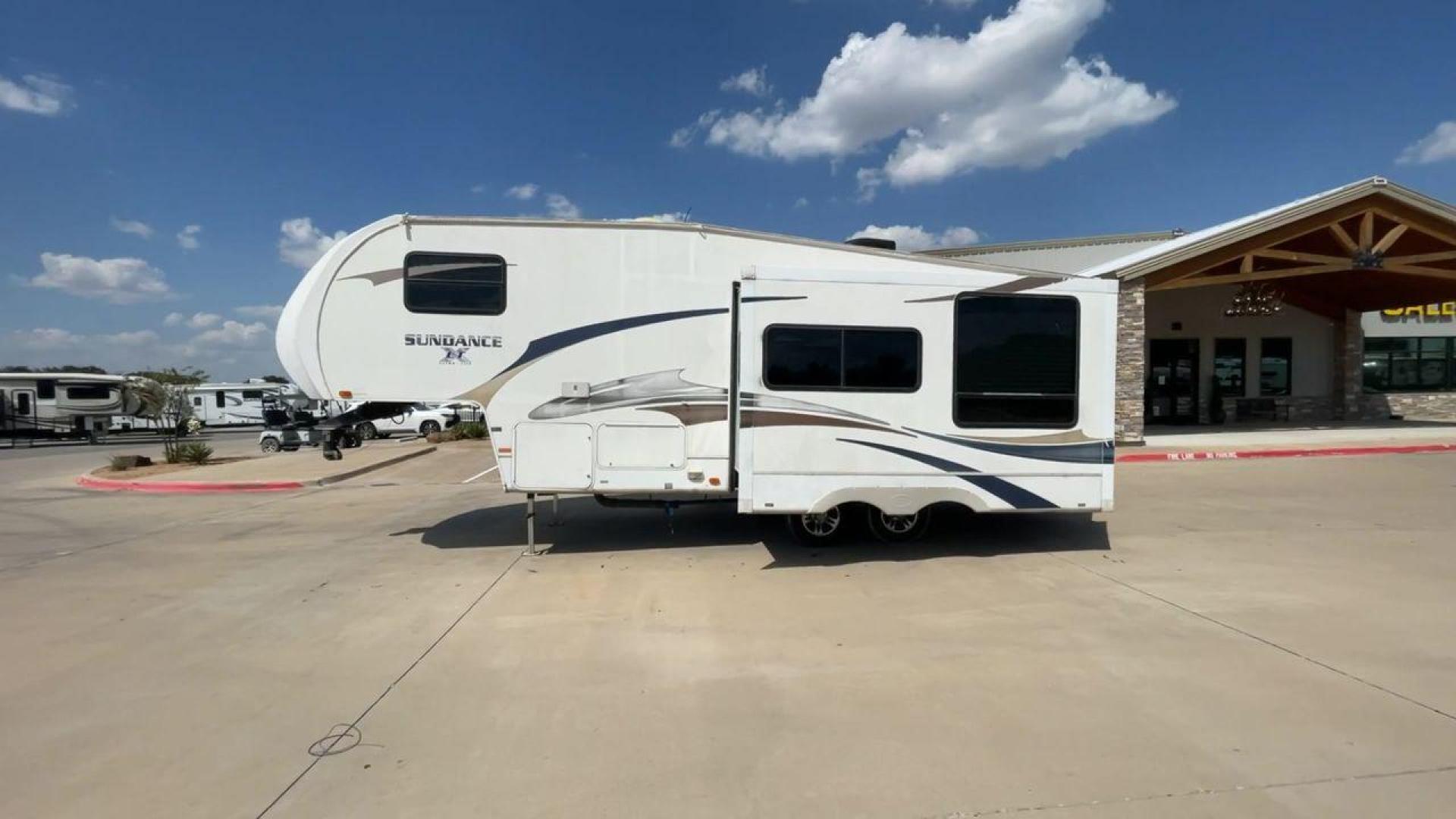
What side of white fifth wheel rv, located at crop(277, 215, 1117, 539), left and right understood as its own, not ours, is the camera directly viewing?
left

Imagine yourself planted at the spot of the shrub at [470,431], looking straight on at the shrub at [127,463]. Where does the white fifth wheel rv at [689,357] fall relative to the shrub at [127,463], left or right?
left

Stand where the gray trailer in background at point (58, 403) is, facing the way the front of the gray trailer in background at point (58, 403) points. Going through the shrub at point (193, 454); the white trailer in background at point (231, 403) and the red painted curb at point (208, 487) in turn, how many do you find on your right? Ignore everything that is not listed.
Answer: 2

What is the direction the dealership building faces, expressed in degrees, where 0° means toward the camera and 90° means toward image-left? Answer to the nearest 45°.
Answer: approximately 0°

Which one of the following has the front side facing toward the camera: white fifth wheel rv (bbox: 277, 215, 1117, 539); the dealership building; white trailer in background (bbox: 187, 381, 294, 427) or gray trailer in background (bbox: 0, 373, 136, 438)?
the dealership building

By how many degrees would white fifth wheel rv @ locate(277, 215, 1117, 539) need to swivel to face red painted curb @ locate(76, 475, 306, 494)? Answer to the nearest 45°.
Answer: approximately 45° to its right

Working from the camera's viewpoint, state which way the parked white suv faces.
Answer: facing the viewer and to the right of the viewer

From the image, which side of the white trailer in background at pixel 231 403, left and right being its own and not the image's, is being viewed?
right

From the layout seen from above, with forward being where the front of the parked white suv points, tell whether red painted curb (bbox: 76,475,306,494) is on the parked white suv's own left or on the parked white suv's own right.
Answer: on the parked white suv's own right

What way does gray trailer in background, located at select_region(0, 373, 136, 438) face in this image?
to the viewer's right

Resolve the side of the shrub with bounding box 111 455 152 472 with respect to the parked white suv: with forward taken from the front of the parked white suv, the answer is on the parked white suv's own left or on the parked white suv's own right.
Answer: on the parked white suv's own right

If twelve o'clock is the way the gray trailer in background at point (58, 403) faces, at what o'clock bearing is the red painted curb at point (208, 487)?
The red painted curb is roughly at 3 o'clock from the gray trailer in background.
